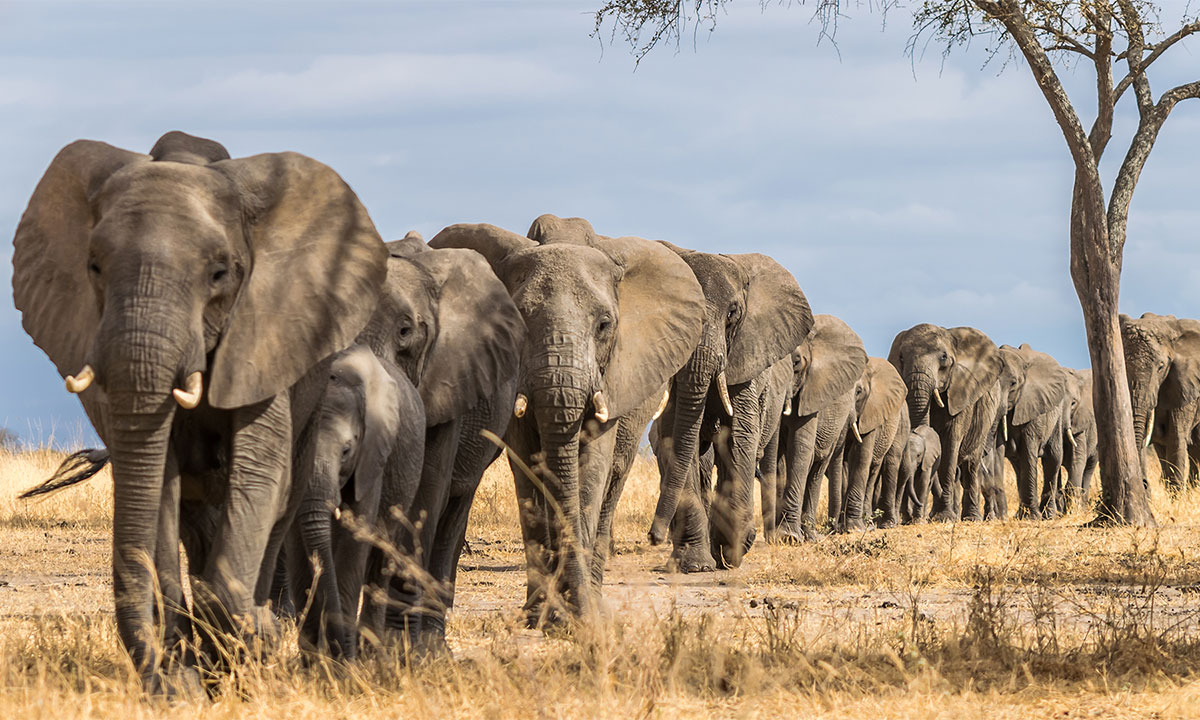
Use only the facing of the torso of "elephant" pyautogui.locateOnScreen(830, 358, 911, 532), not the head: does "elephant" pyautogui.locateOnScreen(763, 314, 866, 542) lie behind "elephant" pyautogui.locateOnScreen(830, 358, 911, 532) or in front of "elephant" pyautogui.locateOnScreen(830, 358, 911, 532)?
in front

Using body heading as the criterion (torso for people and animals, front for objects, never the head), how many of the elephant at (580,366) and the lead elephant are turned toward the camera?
2

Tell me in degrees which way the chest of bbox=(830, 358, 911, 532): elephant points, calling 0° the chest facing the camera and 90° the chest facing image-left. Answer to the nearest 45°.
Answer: approximately 45°

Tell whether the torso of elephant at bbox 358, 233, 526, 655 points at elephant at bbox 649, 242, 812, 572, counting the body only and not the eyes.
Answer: no

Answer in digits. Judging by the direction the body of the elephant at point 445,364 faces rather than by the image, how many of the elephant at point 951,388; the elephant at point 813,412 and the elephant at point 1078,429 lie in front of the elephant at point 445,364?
0

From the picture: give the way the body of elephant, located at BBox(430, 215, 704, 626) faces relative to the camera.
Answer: toward the camera

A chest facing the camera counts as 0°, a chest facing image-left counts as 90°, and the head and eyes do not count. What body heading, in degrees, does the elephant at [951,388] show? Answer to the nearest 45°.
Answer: approximately 45°

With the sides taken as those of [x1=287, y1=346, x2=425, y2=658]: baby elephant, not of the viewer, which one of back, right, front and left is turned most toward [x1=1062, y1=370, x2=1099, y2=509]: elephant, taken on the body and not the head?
back

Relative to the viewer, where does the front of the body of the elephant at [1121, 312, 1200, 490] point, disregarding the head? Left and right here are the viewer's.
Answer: facing the viewer and to the left of the viewer

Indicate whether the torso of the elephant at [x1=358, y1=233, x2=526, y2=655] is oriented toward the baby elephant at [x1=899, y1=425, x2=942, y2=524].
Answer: no

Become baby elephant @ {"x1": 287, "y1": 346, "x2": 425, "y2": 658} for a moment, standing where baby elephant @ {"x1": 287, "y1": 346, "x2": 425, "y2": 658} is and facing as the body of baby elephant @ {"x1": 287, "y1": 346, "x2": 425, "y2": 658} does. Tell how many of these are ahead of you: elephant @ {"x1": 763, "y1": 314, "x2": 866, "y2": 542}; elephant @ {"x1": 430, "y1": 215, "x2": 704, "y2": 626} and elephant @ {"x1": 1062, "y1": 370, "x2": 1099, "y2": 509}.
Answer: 0

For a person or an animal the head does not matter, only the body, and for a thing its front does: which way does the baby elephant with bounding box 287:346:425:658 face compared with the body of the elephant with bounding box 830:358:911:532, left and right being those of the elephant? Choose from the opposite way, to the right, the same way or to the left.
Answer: the same way

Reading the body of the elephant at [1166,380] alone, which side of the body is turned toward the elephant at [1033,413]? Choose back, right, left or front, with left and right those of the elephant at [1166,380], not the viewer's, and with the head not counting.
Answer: right

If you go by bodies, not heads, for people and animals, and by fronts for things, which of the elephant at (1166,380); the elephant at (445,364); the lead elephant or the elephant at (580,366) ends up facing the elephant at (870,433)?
the elephant at (1166,380)

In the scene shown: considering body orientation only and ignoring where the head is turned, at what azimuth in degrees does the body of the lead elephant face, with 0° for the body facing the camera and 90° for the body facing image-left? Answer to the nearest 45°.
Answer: approximately 0°

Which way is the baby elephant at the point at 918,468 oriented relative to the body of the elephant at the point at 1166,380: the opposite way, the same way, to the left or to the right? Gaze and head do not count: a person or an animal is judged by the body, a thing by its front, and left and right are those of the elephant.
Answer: the same way

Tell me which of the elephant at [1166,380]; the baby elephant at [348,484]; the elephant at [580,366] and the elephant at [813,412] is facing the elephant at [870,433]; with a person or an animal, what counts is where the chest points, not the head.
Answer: the elephant at [1166,380]

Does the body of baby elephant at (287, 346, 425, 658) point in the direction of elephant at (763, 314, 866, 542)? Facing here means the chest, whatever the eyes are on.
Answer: no
